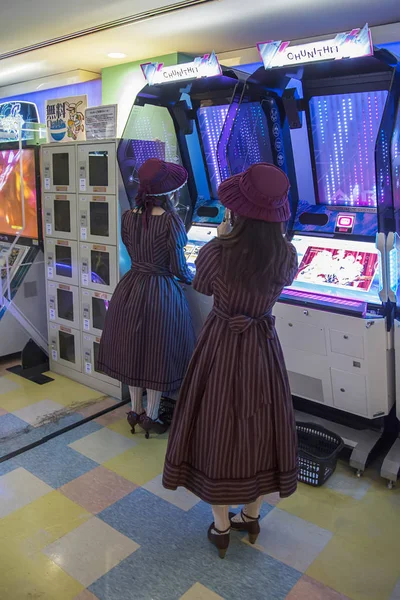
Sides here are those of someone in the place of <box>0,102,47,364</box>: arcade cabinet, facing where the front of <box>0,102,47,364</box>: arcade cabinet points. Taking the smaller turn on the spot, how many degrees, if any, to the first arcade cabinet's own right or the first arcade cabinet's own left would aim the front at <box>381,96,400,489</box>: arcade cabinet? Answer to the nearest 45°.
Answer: approximately 90° to the first arcade cabinet's own left

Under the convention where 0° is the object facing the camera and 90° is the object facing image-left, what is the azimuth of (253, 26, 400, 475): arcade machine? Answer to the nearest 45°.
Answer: approximately 45°

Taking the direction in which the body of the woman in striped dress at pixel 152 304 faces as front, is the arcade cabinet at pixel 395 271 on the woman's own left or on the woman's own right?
on the woman's own right

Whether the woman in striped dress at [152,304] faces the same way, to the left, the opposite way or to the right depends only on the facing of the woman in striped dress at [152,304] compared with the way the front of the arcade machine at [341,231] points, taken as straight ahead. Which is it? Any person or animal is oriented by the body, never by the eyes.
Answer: the opposite way

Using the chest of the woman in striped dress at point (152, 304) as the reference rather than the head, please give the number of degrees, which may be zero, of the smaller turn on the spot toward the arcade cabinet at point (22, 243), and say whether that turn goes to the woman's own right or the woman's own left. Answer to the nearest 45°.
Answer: approximately 90° to the woman's own left

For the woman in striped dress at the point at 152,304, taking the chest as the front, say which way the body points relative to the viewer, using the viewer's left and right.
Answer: facing away from the viewer and to the right of the viewer

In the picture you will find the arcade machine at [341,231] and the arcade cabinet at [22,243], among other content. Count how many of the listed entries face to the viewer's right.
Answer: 0

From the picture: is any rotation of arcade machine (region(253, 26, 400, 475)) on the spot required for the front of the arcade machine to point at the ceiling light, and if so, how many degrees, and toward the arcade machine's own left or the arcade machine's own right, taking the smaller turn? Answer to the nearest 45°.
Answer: approximately 90° to the arcade machine's own right

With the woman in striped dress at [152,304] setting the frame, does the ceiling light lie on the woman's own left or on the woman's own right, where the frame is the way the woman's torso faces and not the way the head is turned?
on the woman's own left

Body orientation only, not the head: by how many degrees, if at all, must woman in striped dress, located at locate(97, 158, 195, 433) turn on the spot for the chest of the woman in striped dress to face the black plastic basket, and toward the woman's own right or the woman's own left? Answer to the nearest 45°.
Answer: approximately 90° to the woman's own right
